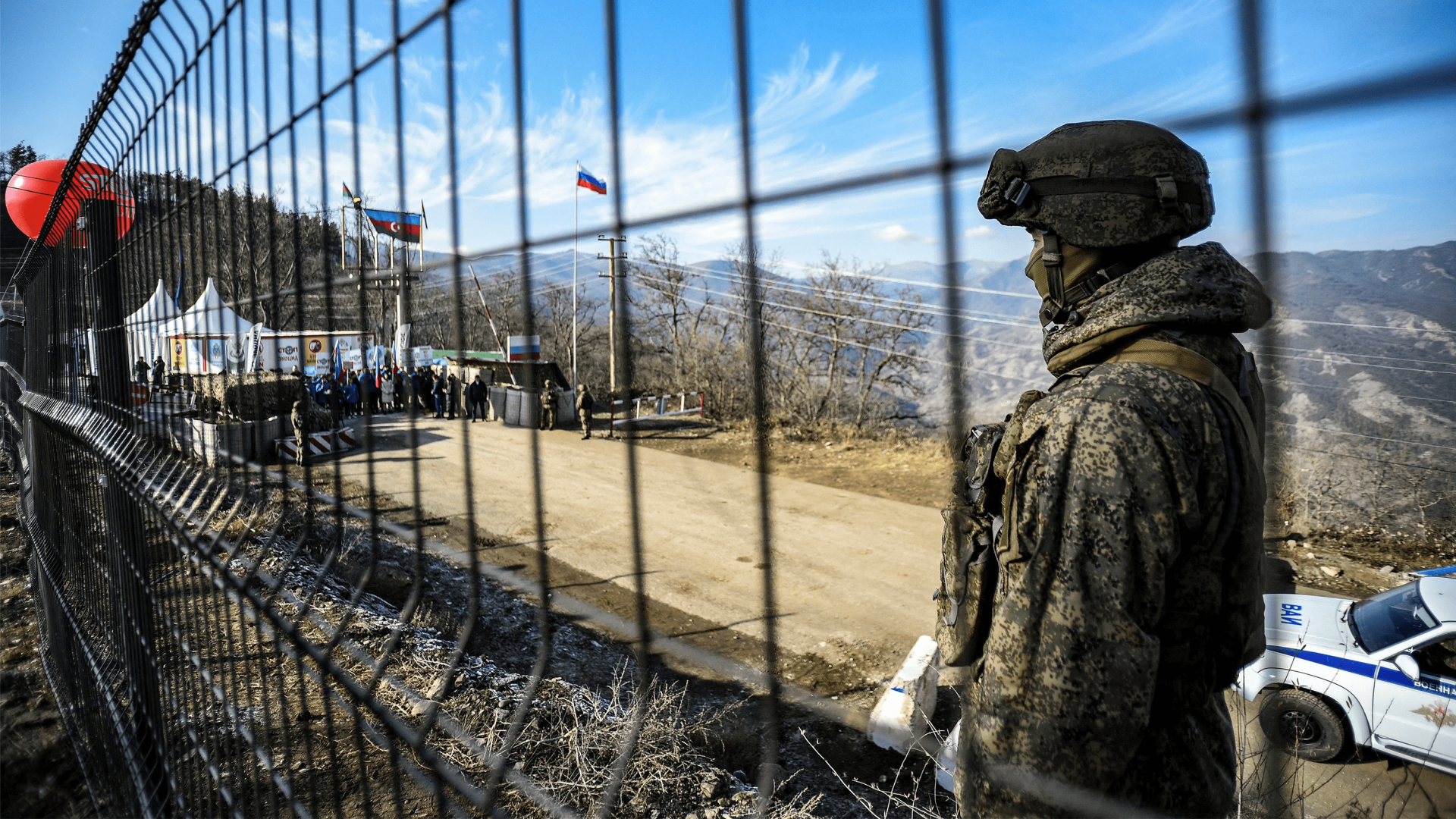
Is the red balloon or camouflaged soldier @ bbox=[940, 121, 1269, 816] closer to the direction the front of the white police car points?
the red balloon

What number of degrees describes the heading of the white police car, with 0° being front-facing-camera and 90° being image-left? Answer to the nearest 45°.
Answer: approximately 90°

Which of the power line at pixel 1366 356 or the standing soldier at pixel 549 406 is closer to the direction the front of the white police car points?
the standing soldier
